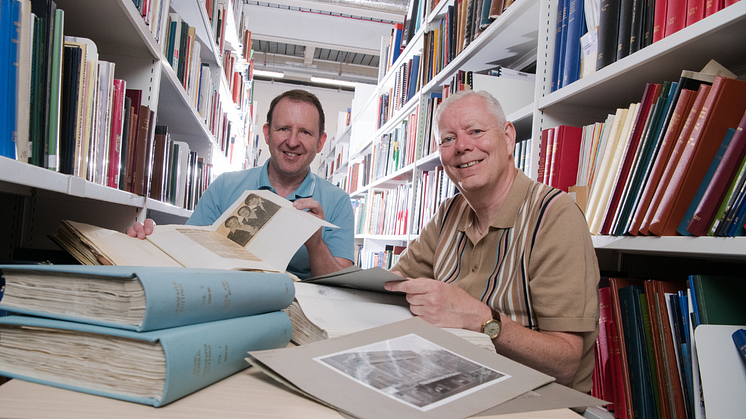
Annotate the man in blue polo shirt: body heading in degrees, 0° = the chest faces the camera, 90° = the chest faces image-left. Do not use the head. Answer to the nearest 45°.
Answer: approximately 0°

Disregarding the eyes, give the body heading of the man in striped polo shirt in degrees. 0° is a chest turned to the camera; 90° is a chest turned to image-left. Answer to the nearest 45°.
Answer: approximately 45°

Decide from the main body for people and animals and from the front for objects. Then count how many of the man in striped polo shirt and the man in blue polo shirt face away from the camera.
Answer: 0

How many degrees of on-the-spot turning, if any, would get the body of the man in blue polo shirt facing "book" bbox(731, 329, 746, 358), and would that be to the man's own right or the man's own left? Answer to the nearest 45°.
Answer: approximately 45° to the man's own left

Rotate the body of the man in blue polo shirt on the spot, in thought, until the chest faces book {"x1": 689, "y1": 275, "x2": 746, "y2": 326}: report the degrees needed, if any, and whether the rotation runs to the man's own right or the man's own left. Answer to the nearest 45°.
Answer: approximately 45° to the man's own left

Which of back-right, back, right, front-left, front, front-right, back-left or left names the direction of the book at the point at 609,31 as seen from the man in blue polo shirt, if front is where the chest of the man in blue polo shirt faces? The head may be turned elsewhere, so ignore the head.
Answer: front-left
